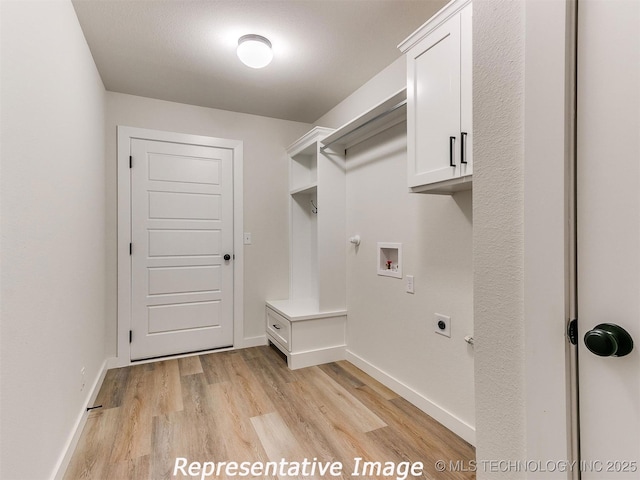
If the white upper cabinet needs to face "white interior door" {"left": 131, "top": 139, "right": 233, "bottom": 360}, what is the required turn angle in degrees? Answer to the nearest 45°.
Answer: approximately 45° to its right

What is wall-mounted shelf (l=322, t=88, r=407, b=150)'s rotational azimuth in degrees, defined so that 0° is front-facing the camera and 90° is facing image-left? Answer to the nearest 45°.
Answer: approximately 45°

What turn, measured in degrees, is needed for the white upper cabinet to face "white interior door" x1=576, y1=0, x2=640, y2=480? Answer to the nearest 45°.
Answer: approximately 45° to its left

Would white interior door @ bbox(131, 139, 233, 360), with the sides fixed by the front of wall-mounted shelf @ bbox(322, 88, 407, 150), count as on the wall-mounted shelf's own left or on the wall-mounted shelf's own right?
on the wall-mounted shelf's own right

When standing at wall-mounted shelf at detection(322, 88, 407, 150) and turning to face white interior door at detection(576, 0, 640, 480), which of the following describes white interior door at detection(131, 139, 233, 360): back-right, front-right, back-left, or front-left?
back-right

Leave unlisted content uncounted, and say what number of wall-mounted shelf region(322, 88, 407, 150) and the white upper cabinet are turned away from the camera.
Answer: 0

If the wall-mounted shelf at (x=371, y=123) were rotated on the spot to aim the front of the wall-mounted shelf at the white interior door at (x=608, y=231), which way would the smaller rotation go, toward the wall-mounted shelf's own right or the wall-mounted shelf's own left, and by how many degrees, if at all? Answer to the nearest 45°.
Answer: approximately 45° to the wall-mounted shelf's own left

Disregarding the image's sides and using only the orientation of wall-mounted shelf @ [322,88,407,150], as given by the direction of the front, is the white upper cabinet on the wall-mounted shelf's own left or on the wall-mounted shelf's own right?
on the wall-mounted shelf's own left

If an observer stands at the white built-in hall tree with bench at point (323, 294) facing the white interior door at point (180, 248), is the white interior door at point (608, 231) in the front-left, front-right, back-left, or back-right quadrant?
back-left

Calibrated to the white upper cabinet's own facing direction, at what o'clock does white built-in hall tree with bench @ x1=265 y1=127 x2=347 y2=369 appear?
The white built-in hall tree with bench is roughly at 3 o'clock from the white upper cabinet.

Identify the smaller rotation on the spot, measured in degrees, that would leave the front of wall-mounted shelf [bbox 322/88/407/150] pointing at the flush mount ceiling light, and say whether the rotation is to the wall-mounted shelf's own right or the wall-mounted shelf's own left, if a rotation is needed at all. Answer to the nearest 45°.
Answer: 0° — it already faces it

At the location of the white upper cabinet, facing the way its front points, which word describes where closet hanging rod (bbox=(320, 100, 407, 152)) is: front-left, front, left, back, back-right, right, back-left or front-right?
right
